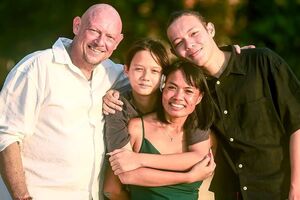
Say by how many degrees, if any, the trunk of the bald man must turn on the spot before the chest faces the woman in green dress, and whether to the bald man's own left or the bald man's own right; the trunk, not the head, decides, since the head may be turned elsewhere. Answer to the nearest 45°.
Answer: approximately 45° to the bald man's own left

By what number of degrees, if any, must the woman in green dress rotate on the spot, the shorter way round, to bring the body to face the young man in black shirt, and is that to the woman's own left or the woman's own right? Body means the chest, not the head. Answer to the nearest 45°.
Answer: approximately 90° to the woman's own left

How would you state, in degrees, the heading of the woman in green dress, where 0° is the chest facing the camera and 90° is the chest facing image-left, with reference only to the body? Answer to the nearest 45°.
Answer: approximately 0°

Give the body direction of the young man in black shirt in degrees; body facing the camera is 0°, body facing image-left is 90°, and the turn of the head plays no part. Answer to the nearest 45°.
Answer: approximately 45°

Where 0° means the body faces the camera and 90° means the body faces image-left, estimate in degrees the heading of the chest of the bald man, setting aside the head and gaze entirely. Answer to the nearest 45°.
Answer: approximately 315°

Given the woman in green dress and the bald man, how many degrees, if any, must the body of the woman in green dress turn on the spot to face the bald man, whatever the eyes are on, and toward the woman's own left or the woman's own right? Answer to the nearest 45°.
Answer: approximately 90° to the woman's own right
